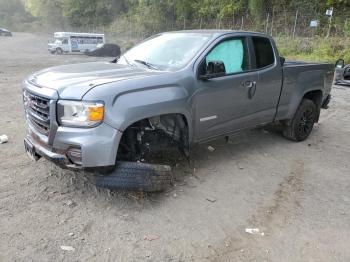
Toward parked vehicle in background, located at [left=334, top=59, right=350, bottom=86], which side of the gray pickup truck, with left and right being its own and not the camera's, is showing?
back

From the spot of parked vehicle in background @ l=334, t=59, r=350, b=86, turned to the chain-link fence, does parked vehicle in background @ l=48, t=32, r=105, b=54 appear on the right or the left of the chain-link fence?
left

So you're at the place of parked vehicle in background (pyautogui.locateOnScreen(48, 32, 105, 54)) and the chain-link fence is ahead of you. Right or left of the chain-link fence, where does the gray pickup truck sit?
right

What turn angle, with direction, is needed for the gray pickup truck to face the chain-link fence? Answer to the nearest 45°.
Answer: approximately 135° to its right

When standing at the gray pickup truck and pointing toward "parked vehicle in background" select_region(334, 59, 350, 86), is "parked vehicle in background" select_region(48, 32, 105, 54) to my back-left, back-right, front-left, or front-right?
front-left

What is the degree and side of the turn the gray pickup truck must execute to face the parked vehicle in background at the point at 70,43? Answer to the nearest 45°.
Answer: approximately 135° to its right

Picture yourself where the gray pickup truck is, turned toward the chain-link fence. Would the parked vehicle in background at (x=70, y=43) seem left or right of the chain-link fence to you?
left

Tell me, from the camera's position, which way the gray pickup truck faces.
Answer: facing the viewer and to the left of the viewer
